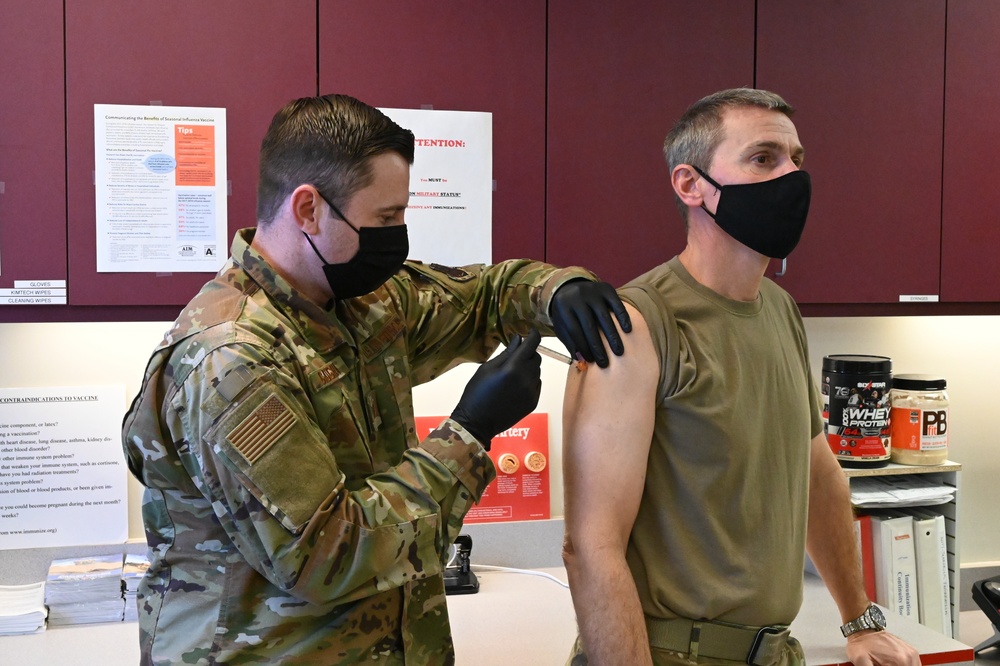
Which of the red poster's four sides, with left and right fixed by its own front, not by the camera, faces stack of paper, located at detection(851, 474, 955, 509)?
left

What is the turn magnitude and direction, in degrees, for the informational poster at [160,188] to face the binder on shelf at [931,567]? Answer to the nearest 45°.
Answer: approximately 90° to its left

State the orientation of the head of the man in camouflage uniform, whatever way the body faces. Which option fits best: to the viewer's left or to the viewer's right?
to the viewer's right

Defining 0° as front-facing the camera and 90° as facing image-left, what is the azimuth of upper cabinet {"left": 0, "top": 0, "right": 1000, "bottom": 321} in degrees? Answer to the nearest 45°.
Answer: approximately 0°

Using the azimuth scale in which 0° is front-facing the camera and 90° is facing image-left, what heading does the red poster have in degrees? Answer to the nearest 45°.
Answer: approximately 0°
